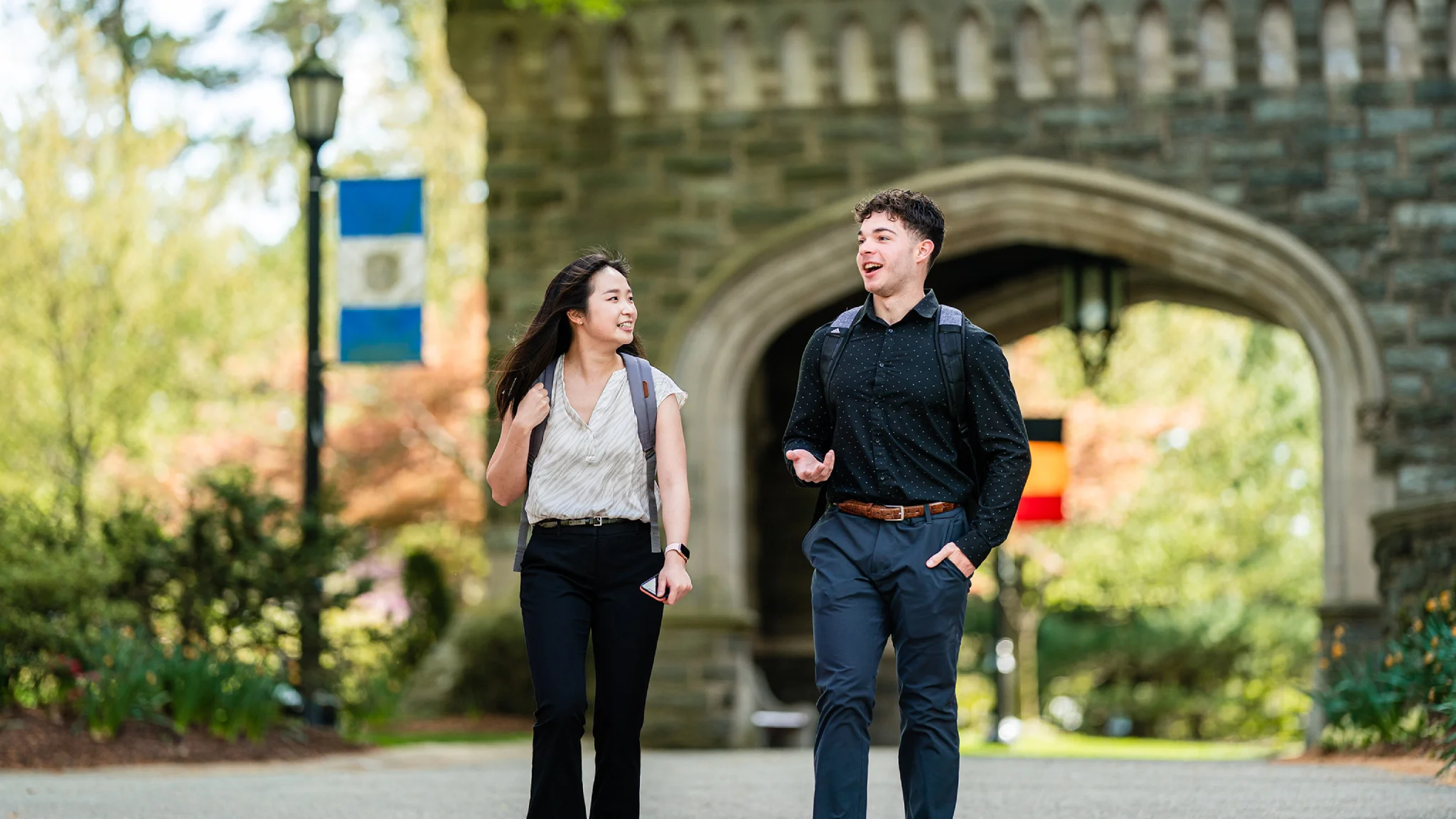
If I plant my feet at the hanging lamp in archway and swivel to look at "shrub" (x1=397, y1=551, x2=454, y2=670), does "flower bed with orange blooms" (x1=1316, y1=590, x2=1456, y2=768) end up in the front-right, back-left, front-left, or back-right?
back-left

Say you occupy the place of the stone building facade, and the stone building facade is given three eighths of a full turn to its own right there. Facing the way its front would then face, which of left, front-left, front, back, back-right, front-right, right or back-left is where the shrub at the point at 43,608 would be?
left

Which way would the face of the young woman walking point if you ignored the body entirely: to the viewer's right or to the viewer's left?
to the viewer's right

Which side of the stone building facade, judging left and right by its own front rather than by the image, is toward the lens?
front

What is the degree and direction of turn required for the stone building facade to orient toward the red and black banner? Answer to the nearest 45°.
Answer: approximately 180°

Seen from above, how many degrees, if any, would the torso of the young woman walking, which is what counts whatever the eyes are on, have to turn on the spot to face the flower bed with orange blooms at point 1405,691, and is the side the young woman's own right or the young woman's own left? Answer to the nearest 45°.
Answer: approximately 135° to the young woman's own left

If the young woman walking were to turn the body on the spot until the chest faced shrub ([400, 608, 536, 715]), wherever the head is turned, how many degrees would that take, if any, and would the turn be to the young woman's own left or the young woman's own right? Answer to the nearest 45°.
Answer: approximately 180°

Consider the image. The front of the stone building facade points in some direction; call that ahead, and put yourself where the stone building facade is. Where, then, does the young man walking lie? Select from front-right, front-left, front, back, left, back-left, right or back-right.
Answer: front

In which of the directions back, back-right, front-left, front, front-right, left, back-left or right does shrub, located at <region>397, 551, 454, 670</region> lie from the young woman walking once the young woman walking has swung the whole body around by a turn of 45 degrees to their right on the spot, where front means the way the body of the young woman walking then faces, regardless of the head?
back-right

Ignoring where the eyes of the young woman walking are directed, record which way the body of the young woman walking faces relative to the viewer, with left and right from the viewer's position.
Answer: facing the viewer

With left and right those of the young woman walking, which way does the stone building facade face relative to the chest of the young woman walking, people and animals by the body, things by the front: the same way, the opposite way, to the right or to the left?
the same way

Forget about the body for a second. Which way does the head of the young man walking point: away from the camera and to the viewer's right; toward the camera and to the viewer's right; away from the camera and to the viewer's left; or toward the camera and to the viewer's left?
toward the camera and to the viewer's left

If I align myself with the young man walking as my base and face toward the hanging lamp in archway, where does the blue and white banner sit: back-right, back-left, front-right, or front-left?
front-left

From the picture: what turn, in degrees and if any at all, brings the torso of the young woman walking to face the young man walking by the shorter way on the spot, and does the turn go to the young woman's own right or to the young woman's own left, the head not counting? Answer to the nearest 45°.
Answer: approximately 90° to the young woman's own left

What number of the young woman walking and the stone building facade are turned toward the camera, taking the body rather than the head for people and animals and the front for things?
2
